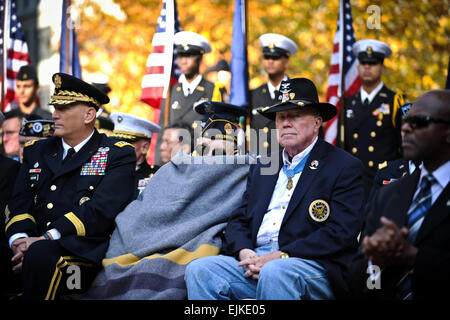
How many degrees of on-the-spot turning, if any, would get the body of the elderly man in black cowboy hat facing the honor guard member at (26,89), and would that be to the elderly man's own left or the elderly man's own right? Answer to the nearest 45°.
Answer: approximately 90° to the elderly man's own right

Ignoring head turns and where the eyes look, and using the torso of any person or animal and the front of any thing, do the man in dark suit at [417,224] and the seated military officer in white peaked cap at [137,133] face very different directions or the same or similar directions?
same or similar directions

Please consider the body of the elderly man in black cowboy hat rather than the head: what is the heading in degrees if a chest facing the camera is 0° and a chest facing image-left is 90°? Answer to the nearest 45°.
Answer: approximately 45°

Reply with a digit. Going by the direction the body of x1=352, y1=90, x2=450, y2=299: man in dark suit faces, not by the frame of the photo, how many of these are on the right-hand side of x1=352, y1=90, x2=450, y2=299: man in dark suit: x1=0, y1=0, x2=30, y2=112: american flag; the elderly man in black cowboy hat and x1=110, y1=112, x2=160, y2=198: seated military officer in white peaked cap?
3

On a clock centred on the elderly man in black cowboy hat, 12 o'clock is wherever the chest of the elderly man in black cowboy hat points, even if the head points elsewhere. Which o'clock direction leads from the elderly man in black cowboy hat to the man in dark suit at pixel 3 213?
The man in dark suit is roughly at 2 o'clock from the elderly man in black cowboy hat.

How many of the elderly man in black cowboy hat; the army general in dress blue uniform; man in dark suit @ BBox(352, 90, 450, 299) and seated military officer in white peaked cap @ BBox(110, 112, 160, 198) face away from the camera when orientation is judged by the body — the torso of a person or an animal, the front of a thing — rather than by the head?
0

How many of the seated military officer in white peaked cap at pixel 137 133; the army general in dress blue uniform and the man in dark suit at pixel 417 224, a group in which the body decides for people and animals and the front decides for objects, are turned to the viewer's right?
0

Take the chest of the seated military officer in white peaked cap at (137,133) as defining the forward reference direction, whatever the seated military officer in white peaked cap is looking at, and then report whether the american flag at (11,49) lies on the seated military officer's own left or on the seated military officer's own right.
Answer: on the seated military officer's own right

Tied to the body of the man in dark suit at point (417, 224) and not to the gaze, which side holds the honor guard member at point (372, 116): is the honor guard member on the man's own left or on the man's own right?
on the man's own right

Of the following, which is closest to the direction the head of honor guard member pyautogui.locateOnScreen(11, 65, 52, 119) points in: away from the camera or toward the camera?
toward the camera

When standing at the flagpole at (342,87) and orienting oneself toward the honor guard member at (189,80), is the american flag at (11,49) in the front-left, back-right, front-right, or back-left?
front-right

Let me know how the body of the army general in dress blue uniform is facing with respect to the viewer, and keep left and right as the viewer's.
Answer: facing the viewer and to the left of the viewer

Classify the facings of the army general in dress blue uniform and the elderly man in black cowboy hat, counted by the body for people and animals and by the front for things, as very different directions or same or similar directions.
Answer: same or similar directions

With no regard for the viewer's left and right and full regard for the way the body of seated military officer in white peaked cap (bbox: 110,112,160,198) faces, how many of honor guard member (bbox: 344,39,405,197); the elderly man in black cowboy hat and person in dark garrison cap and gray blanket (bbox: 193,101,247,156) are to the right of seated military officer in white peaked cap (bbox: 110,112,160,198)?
0

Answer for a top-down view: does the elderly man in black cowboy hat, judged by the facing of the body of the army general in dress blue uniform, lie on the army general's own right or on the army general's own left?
on the army general's own left

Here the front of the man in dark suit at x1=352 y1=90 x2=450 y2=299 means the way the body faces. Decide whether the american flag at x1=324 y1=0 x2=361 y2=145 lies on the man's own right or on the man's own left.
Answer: on the man's own right

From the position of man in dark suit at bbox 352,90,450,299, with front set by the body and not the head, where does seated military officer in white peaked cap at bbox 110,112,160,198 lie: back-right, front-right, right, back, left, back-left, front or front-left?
right

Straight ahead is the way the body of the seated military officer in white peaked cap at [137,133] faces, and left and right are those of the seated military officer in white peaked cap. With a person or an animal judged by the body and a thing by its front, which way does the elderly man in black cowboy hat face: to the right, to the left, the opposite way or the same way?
the same way

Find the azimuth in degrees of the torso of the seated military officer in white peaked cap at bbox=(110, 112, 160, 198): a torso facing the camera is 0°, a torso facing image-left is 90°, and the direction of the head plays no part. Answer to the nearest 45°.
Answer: approximately 45°
